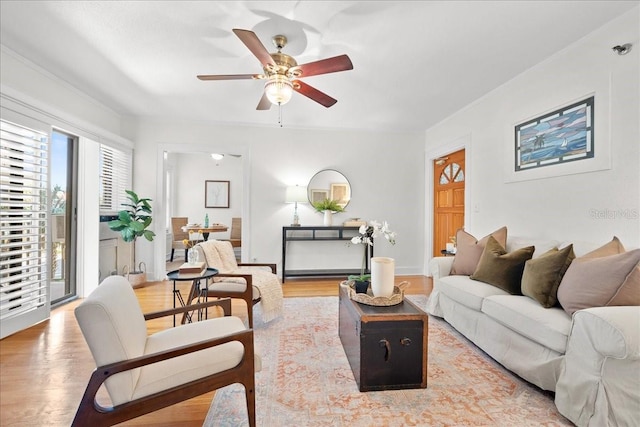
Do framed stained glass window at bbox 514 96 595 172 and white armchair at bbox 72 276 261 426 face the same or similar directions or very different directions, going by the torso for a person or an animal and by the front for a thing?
very different directions

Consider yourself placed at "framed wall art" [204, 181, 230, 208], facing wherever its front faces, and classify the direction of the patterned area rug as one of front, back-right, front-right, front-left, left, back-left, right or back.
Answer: front

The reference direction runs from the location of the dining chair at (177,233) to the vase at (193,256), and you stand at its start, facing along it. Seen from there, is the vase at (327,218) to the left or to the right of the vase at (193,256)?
left

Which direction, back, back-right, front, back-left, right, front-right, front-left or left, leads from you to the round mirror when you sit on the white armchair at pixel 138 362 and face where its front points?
front-left

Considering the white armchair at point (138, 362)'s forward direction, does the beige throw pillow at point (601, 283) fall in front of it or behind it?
in front

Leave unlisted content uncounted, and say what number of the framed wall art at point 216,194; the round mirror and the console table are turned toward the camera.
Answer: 3

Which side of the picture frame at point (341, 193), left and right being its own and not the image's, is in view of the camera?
front

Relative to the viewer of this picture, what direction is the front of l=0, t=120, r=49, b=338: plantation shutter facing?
facing the viewer and to the right of the viewer

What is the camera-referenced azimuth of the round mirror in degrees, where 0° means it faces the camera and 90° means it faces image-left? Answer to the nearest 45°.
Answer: approximately 0°

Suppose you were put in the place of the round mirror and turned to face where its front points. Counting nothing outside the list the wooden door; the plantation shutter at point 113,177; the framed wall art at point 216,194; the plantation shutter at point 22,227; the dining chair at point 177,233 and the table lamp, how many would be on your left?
1

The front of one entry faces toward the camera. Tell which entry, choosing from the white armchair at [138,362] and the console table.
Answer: the console table

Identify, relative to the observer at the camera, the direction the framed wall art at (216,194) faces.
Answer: facing the viewer

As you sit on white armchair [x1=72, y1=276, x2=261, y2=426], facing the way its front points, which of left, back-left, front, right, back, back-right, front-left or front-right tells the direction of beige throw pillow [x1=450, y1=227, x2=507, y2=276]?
front

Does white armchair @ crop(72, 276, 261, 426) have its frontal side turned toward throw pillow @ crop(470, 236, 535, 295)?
yes

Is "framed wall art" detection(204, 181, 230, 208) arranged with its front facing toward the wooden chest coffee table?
yes

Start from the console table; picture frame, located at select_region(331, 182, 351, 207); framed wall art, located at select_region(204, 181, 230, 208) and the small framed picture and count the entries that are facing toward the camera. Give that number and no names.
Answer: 4
